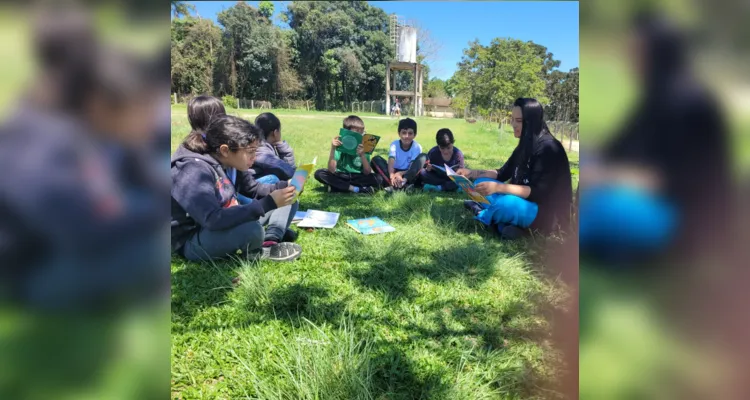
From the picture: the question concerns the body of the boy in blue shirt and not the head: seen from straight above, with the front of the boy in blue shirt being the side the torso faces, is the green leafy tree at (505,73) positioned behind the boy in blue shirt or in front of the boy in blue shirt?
behind

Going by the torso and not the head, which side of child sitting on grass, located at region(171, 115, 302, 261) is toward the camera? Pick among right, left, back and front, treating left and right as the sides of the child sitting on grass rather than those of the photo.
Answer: right

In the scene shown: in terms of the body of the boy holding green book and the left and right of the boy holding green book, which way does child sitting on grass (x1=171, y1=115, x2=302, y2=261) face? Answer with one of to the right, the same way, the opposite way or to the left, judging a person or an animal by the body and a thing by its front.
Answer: to the left

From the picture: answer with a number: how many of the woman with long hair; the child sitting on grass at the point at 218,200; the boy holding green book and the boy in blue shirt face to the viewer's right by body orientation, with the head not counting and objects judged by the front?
1

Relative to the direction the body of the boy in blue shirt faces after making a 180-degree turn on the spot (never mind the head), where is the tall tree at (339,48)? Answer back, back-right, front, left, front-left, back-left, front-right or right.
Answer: front

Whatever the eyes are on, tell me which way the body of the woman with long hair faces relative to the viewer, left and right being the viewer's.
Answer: facing to the left of the viewer

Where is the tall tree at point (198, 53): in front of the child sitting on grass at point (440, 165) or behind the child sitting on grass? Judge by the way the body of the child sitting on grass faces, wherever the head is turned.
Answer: behind

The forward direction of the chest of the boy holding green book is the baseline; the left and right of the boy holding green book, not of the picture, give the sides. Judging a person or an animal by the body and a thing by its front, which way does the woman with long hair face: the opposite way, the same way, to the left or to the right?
to the right

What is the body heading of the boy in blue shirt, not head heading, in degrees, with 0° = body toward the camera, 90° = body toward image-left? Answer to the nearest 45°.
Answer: approximately 0°

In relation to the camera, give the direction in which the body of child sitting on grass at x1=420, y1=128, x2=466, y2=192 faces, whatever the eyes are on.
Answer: toward the camera

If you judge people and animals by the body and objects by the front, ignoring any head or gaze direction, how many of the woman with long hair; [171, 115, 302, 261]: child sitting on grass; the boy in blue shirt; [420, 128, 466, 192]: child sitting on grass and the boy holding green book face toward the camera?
3

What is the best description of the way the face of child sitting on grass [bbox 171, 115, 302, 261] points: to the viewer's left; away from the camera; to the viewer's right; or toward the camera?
to the viewer's right
